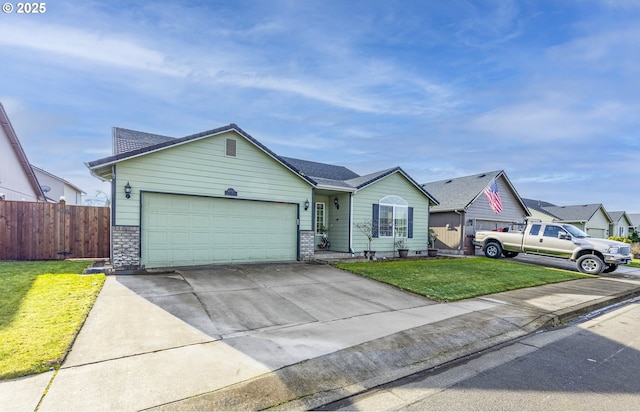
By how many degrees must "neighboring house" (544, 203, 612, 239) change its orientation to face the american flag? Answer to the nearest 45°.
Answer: approximately 45° to its right

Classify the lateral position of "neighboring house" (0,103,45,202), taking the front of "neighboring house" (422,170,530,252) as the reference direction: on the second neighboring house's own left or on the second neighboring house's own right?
on the second neighboring house's own right

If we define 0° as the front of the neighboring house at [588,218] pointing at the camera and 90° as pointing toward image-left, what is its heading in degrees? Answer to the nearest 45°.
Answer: approximately 315°

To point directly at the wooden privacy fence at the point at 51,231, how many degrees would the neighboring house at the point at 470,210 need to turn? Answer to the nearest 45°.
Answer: approximately 90° to its right

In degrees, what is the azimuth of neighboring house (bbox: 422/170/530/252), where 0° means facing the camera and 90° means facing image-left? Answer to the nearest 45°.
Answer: approximately 315°

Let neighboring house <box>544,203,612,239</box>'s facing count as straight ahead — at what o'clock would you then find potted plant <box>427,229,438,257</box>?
The potted plant is roughly at 2 o'clock from the neighboring house.

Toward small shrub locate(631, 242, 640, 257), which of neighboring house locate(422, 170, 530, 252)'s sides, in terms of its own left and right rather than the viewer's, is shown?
left

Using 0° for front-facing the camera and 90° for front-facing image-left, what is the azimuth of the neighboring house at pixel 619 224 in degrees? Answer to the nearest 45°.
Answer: approximately 315°

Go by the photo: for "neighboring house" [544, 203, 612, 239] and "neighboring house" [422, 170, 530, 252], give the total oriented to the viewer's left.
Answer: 0

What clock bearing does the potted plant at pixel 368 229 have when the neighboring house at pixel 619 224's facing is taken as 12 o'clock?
The potted plant is roughly at 2 o'clock from the neighboring house.
